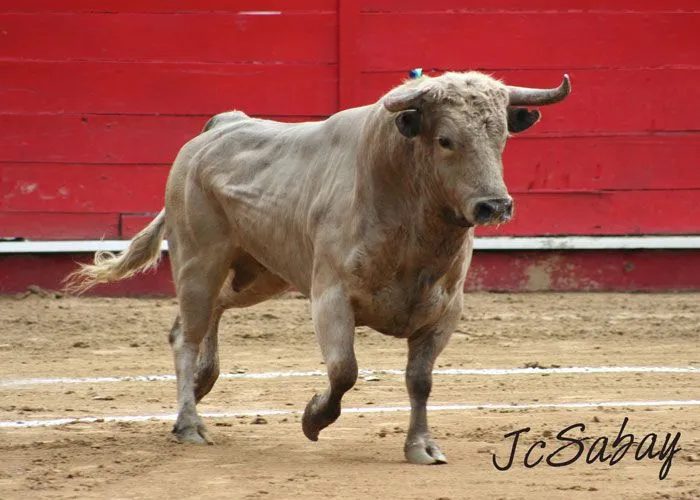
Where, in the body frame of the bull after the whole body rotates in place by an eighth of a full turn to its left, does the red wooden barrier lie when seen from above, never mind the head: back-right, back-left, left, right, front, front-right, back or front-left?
left

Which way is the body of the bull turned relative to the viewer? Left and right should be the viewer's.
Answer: facing the viewer and to the right of the viewer
